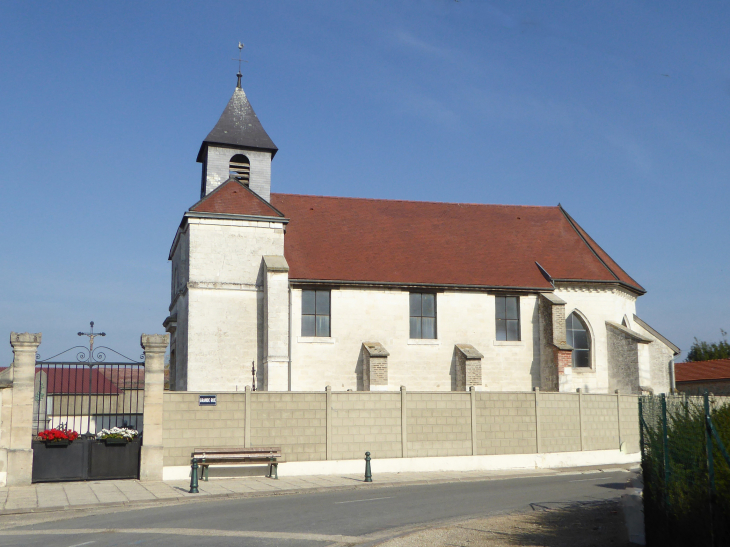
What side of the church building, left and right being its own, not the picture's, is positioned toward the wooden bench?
left

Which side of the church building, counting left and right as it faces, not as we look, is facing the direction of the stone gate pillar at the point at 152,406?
left

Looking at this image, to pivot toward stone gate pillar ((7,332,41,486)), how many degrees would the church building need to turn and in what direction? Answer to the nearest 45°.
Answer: approximately 45° to its left

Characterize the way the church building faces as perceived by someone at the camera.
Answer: facing to the left of the viewer

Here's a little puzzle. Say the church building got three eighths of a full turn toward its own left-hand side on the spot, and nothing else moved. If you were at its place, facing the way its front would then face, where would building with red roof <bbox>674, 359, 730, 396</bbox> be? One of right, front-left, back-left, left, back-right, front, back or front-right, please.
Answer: left
